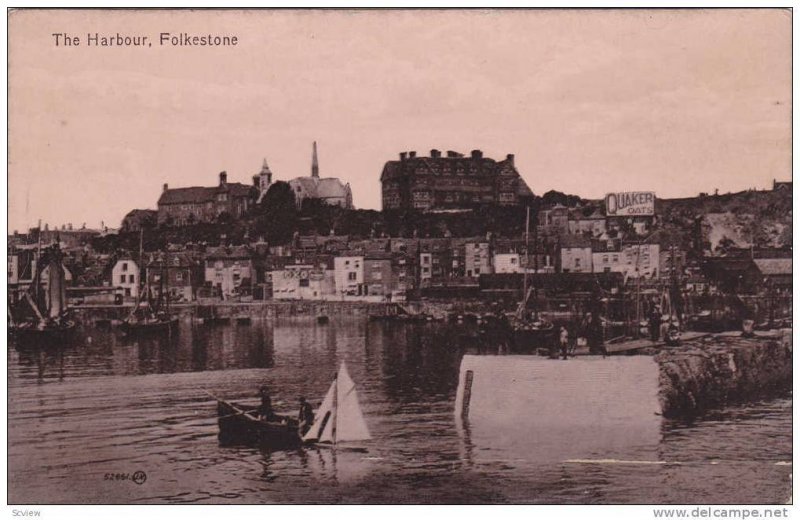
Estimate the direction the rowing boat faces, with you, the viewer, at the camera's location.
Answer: facing to the left of the viewer

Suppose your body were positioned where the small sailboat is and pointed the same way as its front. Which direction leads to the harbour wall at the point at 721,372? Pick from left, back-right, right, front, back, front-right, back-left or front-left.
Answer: back

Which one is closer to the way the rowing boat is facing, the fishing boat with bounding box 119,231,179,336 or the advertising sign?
the fishing boat

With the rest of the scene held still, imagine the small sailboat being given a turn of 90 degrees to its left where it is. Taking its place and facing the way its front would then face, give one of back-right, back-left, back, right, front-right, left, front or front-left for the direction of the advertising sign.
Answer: back

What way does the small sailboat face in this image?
to the viewer's left
